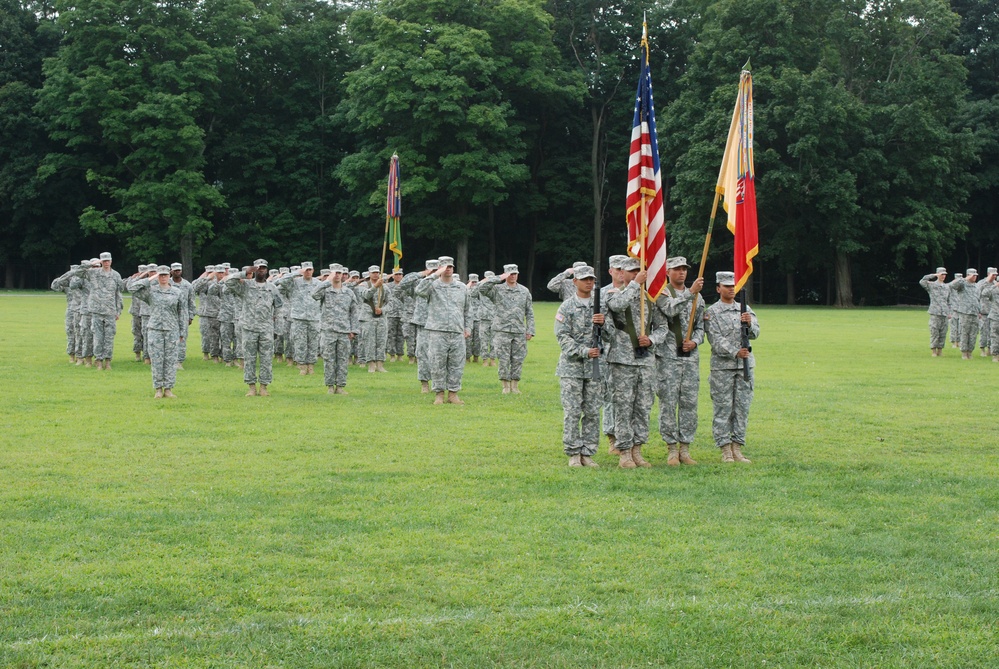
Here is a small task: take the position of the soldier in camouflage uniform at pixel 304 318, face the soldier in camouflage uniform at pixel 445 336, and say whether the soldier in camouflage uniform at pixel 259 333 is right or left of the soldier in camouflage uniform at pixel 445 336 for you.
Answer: right

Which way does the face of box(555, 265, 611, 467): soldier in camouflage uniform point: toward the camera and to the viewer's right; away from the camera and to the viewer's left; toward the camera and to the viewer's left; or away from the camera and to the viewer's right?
toward the camera and to the viewer's right

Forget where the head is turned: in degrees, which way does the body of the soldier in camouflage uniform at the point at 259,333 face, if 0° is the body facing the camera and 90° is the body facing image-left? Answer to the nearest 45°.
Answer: approximately 0°

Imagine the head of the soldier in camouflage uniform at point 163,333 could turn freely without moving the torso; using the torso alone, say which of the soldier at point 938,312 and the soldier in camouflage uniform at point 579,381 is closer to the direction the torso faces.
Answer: the soldier in camouflage uniform

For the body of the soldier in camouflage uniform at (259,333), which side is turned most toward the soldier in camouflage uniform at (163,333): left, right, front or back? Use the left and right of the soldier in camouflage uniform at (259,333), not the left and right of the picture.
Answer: right

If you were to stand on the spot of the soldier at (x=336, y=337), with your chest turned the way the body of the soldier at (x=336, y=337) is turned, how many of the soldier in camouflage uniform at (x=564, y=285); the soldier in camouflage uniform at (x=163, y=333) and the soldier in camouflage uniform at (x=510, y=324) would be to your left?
2

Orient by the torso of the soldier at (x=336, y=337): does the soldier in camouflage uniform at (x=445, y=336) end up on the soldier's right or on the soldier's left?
on the soldier's left

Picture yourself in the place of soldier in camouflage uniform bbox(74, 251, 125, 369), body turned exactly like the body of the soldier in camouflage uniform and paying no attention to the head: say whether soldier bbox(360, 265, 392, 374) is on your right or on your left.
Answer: on your left

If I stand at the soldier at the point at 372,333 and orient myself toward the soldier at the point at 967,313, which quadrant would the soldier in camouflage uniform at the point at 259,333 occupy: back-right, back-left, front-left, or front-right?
back-right

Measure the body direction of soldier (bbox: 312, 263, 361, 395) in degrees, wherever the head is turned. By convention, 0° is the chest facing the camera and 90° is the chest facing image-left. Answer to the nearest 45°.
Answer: approximately 0°

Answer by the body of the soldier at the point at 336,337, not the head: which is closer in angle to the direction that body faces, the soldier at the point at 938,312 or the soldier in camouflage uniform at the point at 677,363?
the soldier in camouflage uniform
